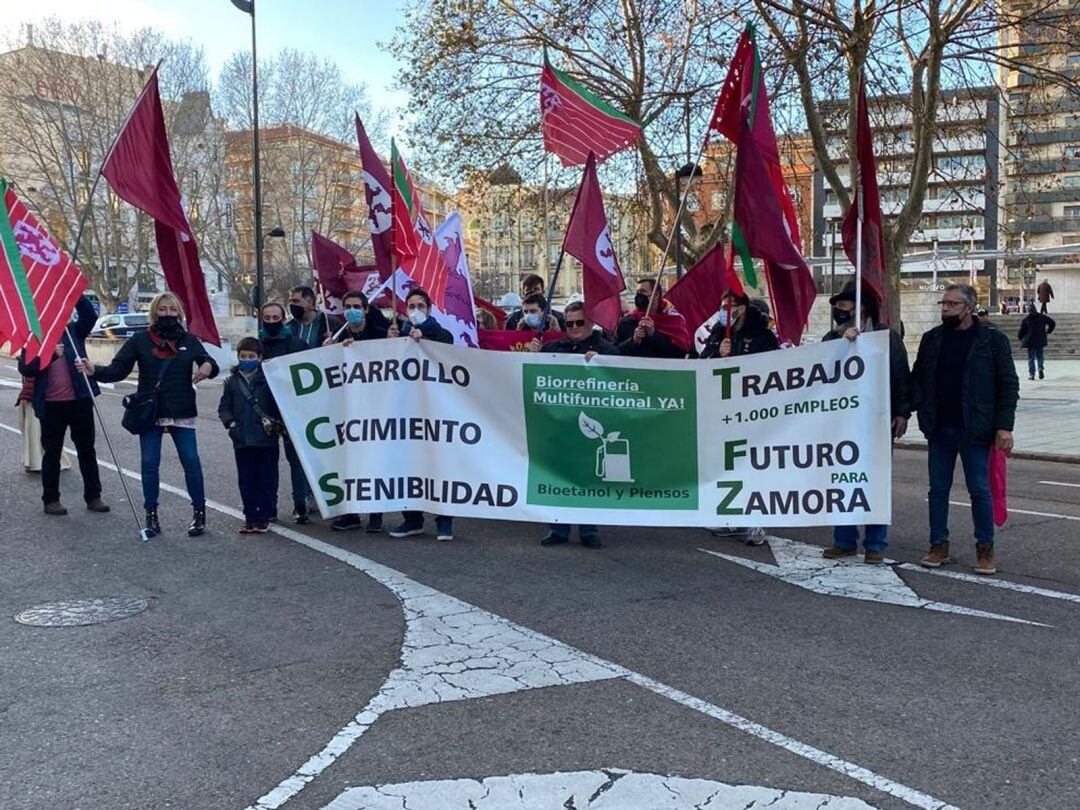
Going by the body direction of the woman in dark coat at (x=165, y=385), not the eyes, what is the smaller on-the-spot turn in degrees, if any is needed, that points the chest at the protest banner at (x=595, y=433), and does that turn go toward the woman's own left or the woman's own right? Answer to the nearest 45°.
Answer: approximately 45° to the woman's own left

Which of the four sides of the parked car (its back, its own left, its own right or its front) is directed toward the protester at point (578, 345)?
left

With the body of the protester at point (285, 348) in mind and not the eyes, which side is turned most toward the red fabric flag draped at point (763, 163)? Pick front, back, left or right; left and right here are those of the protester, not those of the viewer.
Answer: left

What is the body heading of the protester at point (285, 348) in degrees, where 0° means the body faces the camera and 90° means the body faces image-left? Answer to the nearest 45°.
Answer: approximately 0°

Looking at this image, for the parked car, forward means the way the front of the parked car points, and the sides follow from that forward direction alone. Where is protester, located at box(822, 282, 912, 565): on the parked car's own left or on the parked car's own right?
on the parked car's own left

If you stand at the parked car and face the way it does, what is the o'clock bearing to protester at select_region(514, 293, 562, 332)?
The protester is roughly at 9 o'clock from the parked car.

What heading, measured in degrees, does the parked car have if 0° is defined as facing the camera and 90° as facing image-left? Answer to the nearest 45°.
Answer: approximately 90°

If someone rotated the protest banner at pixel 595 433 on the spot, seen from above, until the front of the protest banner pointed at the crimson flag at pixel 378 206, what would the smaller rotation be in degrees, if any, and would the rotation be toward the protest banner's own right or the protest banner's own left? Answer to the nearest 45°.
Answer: approximately 135° to the protest banner's own right
